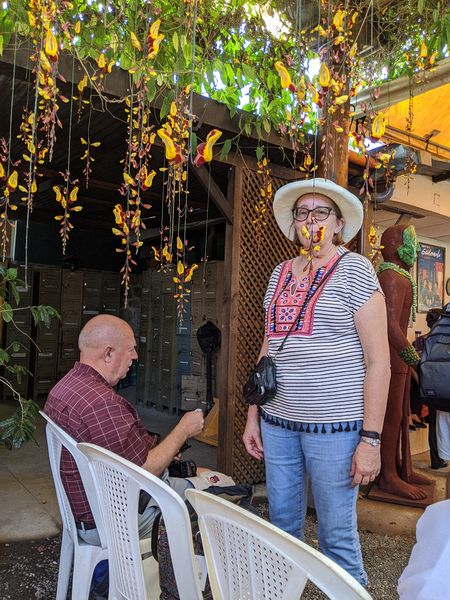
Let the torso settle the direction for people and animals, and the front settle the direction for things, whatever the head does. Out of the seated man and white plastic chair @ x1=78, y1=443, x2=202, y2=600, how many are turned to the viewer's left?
0

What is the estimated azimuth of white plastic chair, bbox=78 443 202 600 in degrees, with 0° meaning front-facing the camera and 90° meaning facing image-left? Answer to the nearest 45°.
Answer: approximately 225°

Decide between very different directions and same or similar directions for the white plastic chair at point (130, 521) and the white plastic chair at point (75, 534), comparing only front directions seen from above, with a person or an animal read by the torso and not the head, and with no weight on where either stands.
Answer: same or similar directions

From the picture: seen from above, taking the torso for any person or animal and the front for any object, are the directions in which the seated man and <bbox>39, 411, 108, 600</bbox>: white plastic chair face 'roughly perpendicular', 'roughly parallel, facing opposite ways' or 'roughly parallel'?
roughly parallel

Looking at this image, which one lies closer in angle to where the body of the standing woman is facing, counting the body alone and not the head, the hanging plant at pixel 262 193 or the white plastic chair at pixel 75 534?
the white plastic chair

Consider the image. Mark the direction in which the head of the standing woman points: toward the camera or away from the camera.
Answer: toward the camera

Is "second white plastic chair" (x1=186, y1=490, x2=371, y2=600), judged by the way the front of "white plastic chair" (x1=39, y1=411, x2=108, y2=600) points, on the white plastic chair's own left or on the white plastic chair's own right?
on the white plastic chair's own right

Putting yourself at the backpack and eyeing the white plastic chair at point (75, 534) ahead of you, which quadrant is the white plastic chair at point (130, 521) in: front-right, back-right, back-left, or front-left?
front-left

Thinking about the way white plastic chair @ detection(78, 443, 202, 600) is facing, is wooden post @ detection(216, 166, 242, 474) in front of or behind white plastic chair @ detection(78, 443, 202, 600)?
in front

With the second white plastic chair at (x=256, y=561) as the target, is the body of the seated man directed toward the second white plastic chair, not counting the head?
no

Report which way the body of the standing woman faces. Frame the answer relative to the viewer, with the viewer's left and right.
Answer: facing the viewer and to the left of the viewer

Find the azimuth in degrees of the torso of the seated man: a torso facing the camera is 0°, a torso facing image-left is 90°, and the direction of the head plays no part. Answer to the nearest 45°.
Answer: approximately 225°
